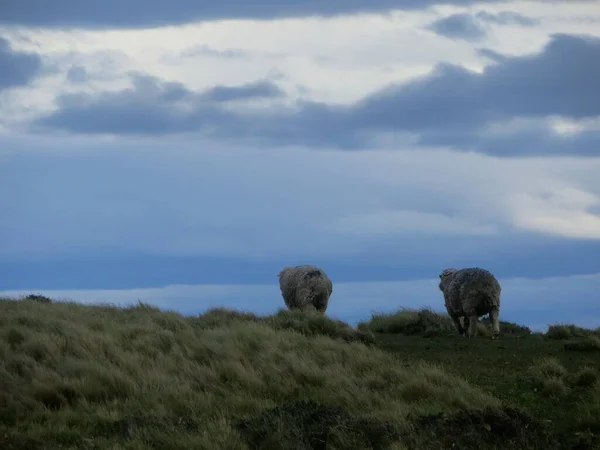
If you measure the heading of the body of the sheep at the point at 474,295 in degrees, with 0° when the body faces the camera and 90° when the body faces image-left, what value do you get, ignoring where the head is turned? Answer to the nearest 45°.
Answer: approximately 135°

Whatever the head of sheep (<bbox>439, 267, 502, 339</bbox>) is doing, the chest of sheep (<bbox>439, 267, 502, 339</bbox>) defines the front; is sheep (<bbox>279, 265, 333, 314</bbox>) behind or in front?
in front
